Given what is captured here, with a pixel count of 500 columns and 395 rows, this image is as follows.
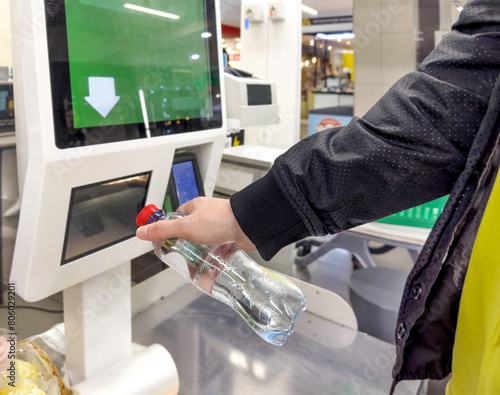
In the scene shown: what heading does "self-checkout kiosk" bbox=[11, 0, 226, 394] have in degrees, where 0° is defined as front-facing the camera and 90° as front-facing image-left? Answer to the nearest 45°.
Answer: approximately 315°

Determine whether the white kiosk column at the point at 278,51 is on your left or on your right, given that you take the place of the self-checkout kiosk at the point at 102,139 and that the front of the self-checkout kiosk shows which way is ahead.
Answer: on your left

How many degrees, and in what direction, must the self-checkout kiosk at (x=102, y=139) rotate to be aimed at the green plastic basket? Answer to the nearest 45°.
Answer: approximately 90° to its left
